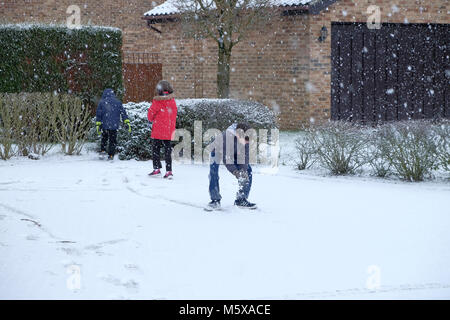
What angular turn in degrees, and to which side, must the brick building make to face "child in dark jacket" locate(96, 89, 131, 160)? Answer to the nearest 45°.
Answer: approximately 45° to its right

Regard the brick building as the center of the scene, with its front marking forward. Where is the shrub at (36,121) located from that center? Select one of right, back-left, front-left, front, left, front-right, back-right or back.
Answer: front-right

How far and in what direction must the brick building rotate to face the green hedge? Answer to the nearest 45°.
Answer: approximately 45° to its right

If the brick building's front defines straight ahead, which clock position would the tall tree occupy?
The tall tree is roughly at 12 o'clock from the brick building.

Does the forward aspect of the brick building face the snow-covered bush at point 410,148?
yes

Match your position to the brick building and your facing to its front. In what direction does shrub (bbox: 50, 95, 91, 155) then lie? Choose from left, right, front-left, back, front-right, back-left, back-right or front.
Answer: front-right

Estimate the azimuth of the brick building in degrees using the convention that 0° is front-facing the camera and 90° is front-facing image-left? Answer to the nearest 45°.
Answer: approximately 0°

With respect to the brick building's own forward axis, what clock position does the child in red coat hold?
The child in red coat is roughly at 1 o'clock from the brick building.

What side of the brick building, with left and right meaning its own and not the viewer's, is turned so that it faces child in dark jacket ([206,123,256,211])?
front
